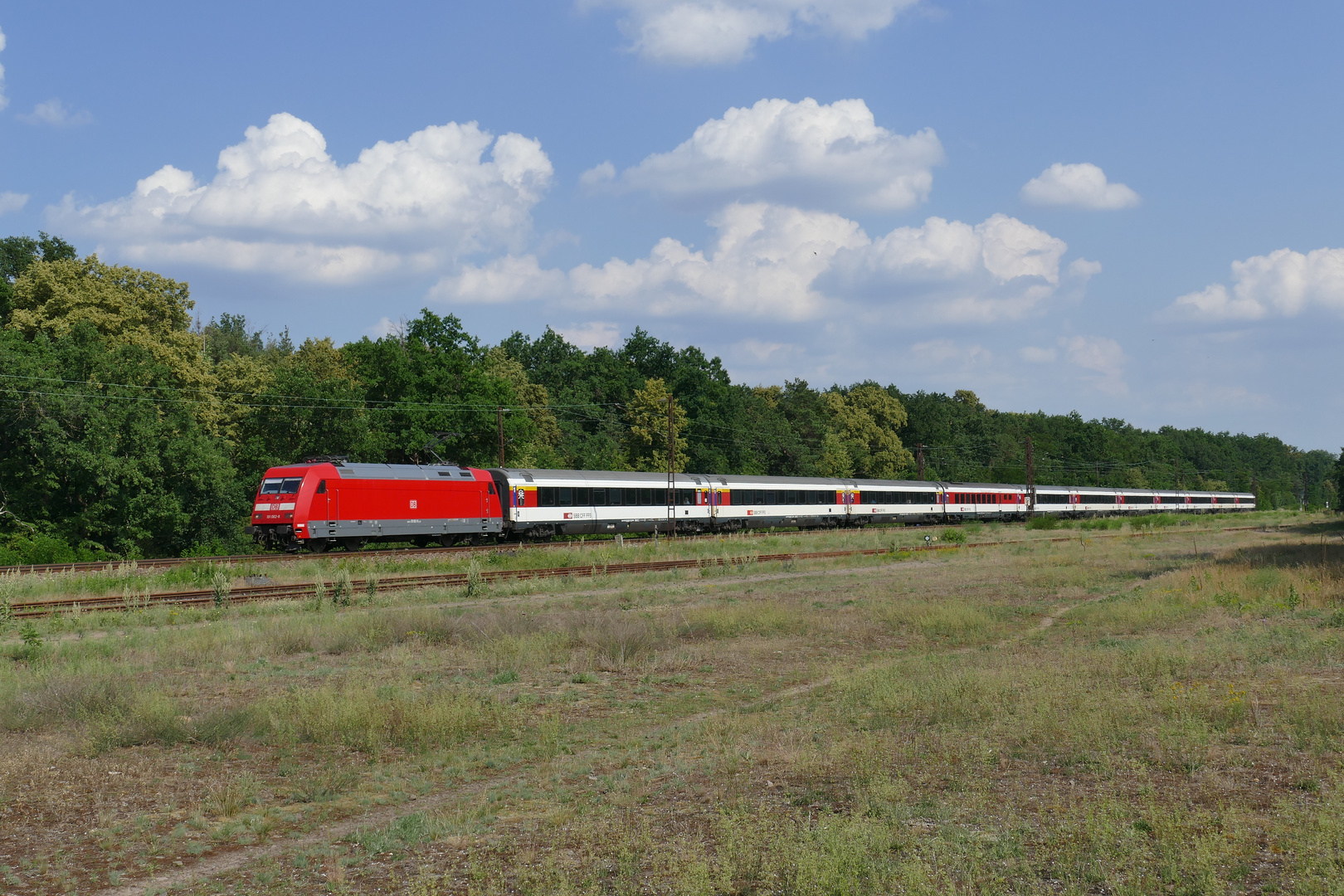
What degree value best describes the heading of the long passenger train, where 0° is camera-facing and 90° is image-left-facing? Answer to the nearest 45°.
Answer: approximately 45°

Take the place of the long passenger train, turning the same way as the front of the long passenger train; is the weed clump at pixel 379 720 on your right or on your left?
on your left
